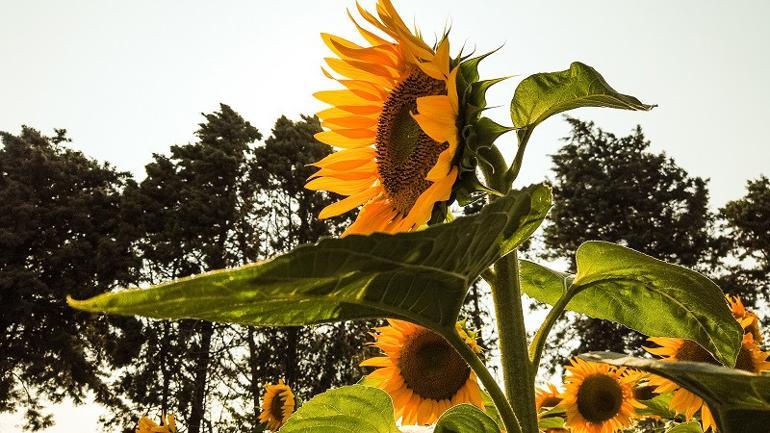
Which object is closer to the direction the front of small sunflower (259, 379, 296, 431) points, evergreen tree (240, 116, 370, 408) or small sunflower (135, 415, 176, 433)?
the small sunflower

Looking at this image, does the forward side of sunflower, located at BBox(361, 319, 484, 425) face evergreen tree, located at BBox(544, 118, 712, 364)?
no

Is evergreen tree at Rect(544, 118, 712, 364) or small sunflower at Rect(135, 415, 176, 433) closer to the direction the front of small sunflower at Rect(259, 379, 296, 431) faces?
the small sunflower

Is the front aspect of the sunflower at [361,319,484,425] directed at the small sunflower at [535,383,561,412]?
no

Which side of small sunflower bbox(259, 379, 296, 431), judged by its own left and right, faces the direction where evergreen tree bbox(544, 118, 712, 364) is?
back

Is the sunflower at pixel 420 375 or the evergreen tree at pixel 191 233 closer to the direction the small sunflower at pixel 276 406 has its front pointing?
the sunflower

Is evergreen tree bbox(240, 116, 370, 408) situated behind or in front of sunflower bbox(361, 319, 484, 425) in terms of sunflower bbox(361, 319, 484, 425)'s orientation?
behind

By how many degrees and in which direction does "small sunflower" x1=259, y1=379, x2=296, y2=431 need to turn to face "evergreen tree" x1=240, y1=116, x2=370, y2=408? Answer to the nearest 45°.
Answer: approximately 135° to its right

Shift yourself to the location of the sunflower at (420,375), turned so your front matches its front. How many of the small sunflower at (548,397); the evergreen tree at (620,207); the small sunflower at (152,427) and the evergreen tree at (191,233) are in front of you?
0

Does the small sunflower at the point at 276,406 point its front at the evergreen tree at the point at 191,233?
no

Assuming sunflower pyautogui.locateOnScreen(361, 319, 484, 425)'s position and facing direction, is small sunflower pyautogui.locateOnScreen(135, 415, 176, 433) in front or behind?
behind

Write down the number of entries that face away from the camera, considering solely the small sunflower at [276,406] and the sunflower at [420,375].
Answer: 0

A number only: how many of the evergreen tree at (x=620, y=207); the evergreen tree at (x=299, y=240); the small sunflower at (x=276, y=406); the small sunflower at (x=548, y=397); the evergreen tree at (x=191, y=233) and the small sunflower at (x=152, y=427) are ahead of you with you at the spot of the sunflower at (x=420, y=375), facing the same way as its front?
0

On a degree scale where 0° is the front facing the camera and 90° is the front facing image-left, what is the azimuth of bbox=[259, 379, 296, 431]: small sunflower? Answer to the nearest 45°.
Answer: approximately 45°

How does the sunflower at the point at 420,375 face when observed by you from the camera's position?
facing the viewer

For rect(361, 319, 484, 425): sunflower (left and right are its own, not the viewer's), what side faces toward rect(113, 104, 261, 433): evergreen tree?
back
